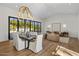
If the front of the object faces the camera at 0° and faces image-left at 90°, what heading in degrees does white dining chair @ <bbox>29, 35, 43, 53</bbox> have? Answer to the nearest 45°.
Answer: approximately 135°

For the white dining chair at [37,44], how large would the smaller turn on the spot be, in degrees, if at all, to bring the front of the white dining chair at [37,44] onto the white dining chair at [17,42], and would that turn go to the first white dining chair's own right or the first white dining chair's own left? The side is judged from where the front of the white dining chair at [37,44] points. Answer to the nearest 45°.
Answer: approximately 45° to the first white dining chair's own left
